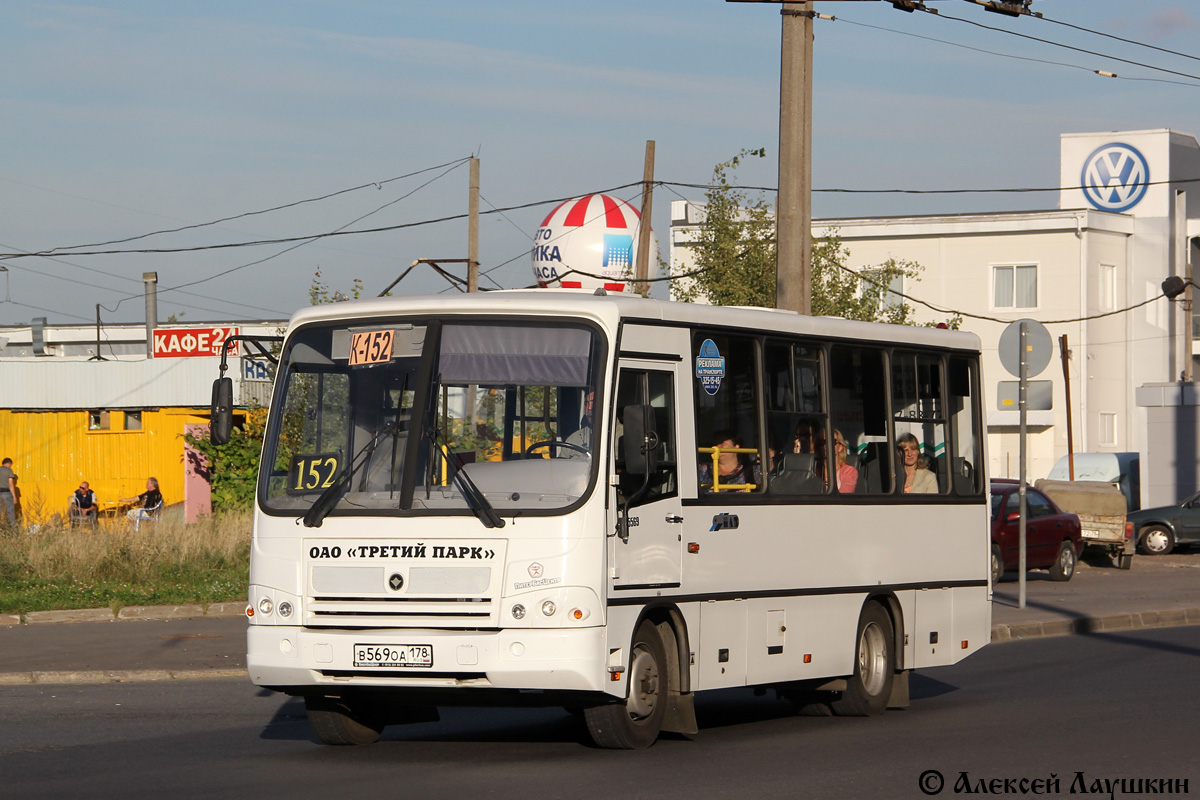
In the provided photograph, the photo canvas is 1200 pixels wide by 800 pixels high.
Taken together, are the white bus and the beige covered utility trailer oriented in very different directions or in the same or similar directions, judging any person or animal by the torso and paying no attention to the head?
very different directions

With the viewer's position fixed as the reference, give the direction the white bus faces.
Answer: facing the viewer and to the left of the viewer

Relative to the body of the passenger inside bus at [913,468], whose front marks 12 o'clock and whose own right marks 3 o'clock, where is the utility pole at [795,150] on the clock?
The utility pole is roughly at 4 o'clock from the passenger inside bus.

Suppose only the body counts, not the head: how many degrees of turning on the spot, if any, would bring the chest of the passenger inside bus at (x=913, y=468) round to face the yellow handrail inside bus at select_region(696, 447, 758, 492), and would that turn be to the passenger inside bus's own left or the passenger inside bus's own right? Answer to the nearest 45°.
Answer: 0° — they already face it

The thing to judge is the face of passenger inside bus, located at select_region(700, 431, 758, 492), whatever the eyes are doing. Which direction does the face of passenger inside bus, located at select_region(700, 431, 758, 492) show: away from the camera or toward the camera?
toward the camera

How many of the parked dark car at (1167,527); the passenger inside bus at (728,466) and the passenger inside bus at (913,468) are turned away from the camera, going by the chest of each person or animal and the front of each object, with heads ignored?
0

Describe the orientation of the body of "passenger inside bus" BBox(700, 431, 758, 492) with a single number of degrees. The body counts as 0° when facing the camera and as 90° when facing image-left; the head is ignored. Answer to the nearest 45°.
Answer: approximately 45°

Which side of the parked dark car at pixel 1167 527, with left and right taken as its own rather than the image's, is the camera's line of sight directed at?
left

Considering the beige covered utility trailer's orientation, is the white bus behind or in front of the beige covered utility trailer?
behind

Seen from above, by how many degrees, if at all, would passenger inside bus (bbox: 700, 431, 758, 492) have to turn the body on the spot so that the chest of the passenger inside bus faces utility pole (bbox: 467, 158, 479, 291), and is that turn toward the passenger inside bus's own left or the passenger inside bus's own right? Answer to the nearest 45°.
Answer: approximately 135° to the passenger inside bus's own right

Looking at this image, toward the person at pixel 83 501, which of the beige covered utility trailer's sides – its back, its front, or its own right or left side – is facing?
left

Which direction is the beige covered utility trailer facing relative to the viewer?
away from the camera
